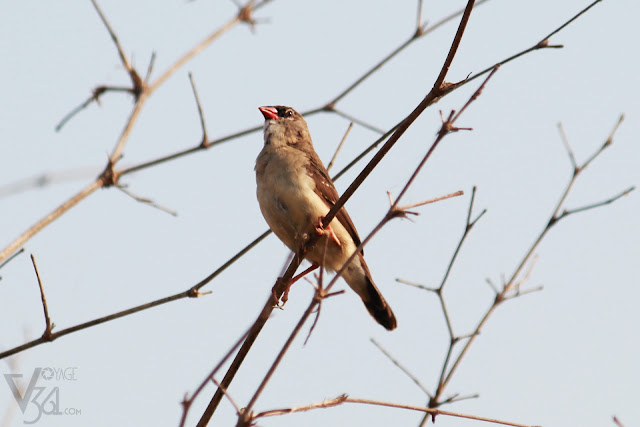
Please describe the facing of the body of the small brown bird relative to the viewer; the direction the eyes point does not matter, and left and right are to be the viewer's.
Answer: facing the viewer and to the left of the viewer
